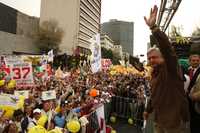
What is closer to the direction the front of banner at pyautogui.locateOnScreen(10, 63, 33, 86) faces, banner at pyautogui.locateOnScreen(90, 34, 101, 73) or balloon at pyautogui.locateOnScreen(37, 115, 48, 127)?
the balloon

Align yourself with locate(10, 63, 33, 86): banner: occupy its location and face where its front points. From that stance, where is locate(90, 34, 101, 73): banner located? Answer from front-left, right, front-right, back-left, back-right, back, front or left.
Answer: back-left

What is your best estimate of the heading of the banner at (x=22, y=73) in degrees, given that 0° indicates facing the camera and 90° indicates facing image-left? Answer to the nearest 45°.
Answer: approximately 0°

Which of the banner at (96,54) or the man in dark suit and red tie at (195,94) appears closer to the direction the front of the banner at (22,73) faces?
the man in dark suit and red tie

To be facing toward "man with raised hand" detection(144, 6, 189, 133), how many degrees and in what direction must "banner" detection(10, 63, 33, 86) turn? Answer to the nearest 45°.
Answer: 0° — it already faces them

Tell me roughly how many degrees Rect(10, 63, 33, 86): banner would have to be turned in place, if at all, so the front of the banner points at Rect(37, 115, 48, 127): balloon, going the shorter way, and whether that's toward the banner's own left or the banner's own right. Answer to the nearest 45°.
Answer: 0° — it already faces it

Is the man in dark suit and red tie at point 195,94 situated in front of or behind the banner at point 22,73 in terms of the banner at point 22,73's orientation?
in front
